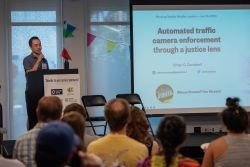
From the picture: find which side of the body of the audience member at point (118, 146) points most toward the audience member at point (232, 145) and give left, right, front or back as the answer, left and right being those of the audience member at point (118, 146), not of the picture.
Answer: right

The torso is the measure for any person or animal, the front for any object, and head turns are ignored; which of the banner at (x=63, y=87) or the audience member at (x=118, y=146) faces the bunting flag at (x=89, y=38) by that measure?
the audience member

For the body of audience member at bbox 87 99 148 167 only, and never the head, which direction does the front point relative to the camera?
away from the camera

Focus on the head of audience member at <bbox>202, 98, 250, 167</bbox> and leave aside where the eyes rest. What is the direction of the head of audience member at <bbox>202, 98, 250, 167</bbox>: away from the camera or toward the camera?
away from the camera

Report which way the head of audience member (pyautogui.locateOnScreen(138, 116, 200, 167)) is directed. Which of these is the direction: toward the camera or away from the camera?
away from the camera

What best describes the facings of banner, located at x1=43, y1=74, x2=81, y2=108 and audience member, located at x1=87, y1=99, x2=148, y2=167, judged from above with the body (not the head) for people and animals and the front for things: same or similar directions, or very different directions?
very different directions

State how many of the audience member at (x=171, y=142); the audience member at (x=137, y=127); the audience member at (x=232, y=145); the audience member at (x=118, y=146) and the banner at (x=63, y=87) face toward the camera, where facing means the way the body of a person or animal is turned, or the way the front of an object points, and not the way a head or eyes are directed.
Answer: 1

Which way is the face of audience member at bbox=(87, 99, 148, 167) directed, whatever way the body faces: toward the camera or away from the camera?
away from the camera

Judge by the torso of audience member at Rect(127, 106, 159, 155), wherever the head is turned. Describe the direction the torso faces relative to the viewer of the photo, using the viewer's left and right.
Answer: facing away from the viewer

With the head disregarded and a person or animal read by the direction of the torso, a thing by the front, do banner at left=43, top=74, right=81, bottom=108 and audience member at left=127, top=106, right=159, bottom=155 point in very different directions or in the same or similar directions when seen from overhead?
very different directions

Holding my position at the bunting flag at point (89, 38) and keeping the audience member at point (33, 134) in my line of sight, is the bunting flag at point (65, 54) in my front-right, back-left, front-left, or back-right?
front-right

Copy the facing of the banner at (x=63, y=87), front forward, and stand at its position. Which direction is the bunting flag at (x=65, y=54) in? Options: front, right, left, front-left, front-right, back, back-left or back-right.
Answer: back

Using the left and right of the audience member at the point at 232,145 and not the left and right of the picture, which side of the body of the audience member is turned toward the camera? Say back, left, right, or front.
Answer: back

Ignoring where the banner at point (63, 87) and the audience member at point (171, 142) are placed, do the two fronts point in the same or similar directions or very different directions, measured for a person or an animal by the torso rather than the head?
very different directions

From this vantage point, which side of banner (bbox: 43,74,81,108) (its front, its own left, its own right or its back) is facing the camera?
front

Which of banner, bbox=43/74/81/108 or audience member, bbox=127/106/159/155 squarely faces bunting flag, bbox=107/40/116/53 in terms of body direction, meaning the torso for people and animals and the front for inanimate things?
the audience member

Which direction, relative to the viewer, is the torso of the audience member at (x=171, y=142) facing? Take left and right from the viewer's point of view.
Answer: facing away from the viewer

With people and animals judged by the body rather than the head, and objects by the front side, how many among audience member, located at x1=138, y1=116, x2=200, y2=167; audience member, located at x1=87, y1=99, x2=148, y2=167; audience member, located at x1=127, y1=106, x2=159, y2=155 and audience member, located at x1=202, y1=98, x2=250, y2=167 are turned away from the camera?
4
